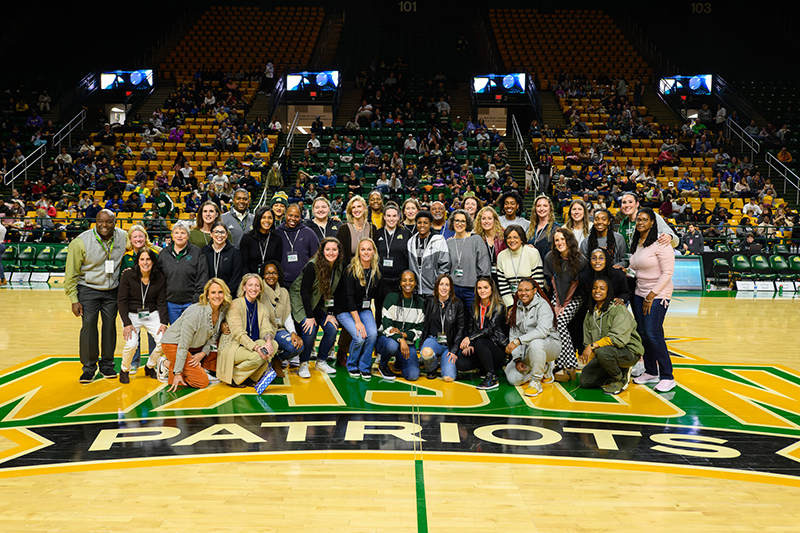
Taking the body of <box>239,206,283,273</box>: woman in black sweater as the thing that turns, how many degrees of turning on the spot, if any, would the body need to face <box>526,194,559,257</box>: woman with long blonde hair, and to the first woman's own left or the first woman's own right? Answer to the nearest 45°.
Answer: approximately 90° to the first woman's own left

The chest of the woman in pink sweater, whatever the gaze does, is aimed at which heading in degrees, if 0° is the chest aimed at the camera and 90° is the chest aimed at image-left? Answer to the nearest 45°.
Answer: approximately 45°

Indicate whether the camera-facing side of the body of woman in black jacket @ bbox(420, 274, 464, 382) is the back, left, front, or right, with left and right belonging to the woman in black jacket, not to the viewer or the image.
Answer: front

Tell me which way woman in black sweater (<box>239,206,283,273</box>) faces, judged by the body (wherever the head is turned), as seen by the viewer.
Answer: toward the camera

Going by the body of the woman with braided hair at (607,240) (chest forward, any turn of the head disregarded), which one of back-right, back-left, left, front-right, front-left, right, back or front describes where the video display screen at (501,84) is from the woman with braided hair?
back

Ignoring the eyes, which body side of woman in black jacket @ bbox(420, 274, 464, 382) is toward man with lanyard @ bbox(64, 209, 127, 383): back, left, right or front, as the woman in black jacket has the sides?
right

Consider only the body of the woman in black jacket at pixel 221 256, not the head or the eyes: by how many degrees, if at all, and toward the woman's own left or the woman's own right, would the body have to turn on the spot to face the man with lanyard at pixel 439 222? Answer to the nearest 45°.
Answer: approximately 90° to the woman's own left

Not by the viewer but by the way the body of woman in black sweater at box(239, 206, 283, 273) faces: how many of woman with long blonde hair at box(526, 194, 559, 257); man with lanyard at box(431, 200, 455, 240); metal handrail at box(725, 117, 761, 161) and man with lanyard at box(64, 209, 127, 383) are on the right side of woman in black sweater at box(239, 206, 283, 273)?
1

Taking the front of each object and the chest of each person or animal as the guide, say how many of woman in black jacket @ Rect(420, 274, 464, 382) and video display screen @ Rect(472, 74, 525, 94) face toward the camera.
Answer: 2

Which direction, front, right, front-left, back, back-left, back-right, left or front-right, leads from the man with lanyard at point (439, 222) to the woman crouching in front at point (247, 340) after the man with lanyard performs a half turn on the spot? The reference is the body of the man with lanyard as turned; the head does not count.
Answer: back-left

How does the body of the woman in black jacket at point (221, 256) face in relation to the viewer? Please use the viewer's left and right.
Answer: facing the viewer
